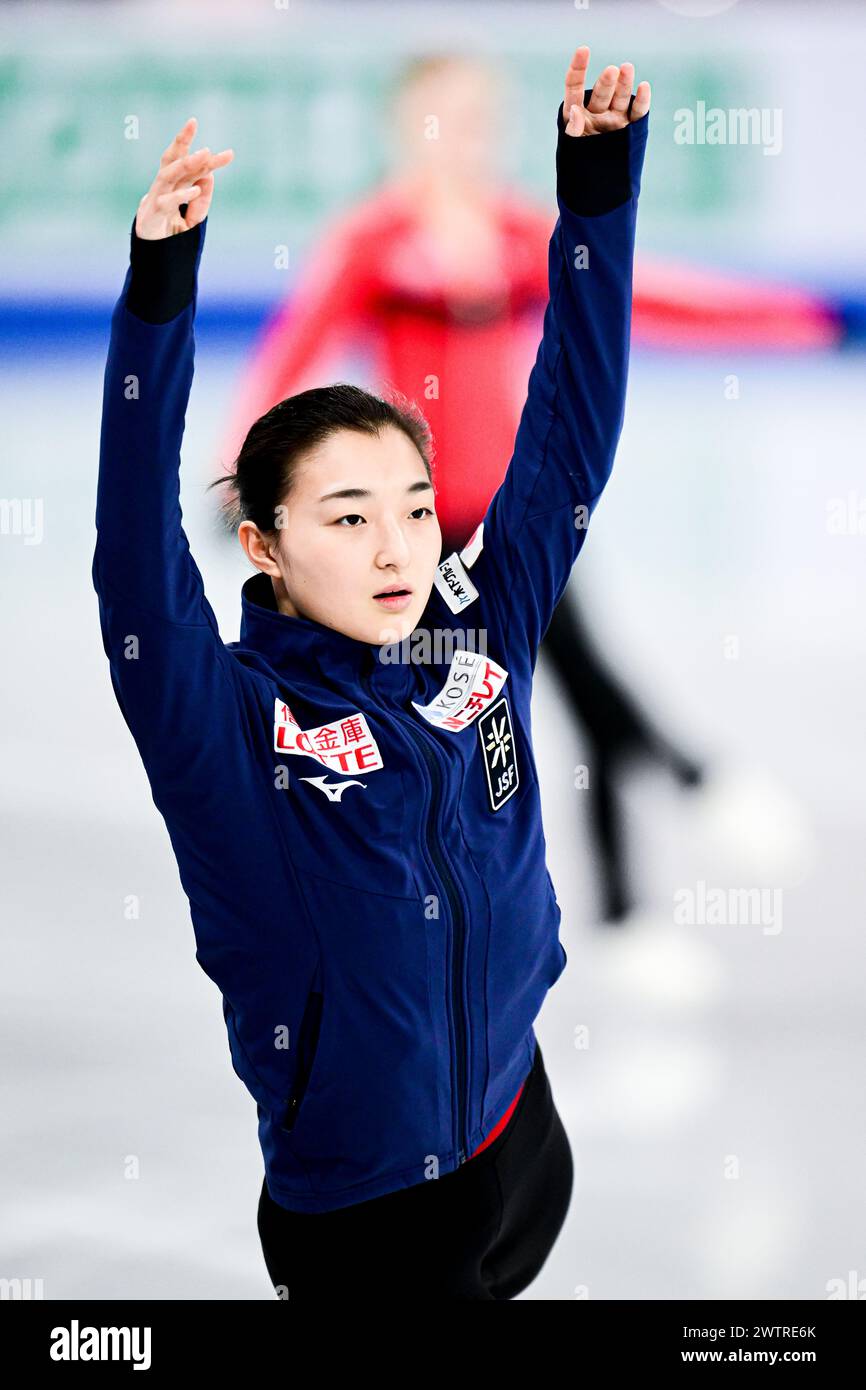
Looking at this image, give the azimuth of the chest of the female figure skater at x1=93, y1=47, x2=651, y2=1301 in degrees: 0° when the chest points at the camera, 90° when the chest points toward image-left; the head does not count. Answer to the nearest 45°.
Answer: approximately 315°

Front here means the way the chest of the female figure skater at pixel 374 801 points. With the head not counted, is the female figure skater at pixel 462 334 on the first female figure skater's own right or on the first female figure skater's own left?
on the first female figure skater's own left
